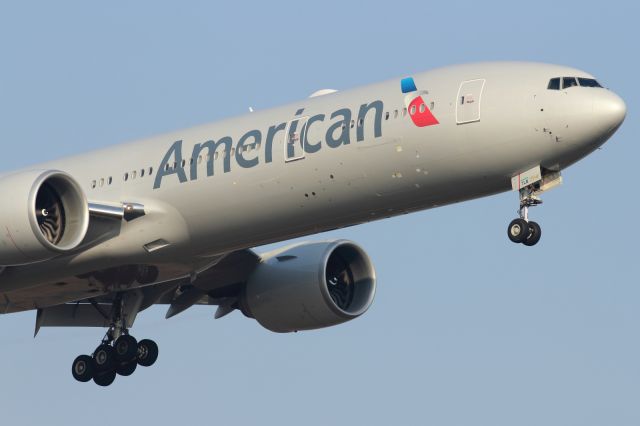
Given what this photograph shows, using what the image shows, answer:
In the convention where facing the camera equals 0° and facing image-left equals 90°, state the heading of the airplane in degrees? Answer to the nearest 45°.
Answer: approximately 315°
